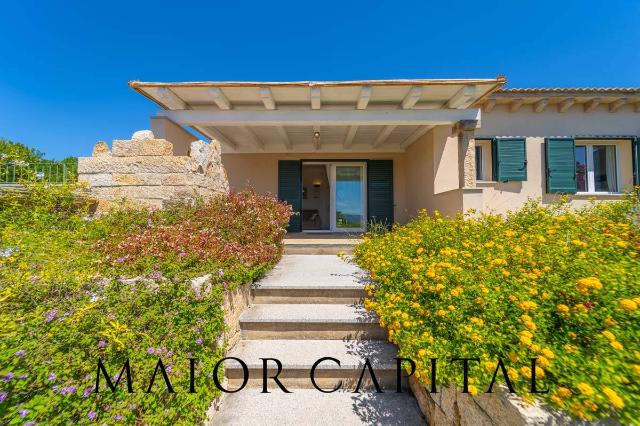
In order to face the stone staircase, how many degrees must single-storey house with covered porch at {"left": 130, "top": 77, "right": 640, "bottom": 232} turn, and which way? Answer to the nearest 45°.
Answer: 0° — it already faces it

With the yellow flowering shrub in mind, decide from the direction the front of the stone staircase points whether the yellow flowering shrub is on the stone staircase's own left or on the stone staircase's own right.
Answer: on the stone staircase's own left

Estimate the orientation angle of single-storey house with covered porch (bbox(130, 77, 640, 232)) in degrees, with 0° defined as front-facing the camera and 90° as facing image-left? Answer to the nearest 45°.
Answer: approximately 0°

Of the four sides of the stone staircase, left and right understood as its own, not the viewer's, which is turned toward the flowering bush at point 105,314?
right

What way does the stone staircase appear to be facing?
toward the camera

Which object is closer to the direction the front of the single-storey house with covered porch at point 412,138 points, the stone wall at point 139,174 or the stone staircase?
the stone staircase

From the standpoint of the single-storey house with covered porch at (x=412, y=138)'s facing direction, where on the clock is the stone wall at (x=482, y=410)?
The stone wall is roughly at 12 o'clock from the single-storey house with covered porch.

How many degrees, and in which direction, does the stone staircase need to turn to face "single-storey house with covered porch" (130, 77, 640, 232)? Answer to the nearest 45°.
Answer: approximately 135° to its left

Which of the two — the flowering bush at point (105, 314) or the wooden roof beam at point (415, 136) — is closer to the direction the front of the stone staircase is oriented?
the flowering bush

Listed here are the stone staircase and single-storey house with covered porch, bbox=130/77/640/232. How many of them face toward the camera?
2

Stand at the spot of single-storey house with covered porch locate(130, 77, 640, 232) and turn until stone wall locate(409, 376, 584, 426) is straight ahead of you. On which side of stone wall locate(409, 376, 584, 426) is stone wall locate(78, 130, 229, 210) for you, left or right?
right
